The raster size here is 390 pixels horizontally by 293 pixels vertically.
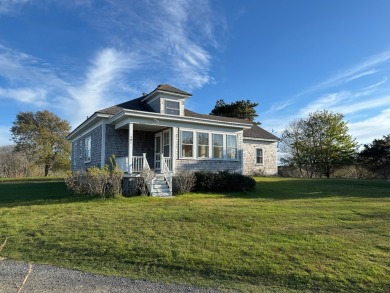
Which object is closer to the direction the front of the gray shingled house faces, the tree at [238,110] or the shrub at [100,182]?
the shrub

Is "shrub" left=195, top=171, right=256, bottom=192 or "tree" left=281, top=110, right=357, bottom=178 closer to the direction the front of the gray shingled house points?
the shrub

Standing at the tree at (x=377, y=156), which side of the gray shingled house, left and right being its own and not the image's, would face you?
left

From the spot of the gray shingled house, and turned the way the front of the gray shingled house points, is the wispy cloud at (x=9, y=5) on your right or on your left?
on your right

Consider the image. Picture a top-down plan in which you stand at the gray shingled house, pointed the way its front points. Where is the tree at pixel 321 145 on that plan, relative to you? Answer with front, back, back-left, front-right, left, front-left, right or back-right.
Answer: left

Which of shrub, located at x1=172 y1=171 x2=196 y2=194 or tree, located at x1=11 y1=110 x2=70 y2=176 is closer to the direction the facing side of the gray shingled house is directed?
the shrub

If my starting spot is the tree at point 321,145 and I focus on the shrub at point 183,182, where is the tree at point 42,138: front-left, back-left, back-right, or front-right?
front-right

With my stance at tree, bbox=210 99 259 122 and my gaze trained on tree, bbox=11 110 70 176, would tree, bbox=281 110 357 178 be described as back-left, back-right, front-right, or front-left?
back-left

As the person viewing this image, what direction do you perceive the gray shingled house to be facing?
facing the viewer and to the right of the viewer

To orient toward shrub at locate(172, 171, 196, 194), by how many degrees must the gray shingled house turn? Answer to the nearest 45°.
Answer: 0° — it already faces it

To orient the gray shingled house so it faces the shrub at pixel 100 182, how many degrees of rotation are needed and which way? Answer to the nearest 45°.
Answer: approximately 90° to its right

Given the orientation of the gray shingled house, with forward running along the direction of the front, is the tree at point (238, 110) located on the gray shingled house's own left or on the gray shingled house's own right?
on the gray shingled house's own left
